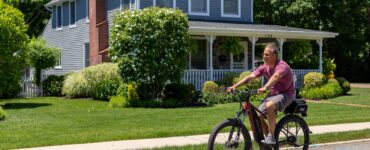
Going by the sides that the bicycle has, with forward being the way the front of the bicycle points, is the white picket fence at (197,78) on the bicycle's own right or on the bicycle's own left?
on the bicycle's own right

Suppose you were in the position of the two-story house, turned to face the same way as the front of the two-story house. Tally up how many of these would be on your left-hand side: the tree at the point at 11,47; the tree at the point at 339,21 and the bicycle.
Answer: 1

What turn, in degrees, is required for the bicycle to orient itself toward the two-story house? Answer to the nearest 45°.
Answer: approximately 135° to its right

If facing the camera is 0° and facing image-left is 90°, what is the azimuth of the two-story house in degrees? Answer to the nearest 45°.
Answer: approximately 315°

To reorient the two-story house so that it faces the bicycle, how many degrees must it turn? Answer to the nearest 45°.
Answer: approximately 45° to its right

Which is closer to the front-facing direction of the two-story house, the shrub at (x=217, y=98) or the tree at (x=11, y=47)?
the shrub

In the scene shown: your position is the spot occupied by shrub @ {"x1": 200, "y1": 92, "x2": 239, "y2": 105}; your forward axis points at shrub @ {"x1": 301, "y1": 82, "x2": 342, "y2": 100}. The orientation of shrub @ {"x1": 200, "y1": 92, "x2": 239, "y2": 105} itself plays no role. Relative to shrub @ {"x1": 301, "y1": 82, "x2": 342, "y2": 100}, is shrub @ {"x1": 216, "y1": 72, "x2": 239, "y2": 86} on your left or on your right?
left

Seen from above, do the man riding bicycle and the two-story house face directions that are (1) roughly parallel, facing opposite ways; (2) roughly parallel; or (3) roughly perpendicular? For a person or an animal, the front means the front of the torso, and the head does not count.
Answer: roughly perpendicular

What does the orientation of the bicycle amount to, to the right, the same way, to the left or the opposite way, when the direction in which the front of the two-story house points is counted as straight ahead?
to the right

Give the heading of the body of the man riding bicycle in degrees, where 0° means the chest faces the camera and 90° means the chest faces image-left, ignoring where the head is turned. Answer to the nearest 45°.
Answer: approximately 45°

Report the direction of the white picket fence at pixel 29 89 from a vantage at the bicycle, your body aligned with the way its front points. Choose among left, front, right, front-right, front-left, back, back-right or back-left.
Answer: right
